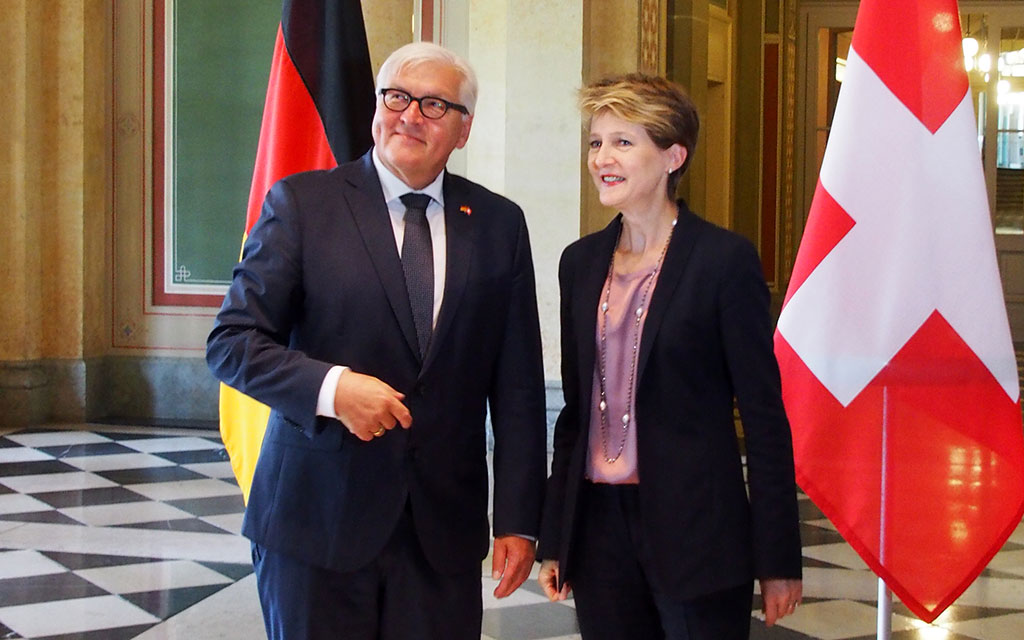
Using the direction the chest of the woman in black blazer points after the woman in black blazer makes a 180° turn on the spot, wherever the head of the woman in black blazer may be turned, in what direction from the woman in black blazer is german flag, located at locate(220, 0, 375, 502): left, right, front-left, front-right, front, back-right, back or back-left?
left

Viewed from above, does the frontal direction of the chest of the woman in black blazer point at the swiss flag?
no

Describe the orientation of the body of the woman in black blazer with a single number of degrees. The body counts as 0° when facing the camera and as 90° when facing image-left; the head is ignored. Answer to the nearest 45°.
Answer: approximately 45°

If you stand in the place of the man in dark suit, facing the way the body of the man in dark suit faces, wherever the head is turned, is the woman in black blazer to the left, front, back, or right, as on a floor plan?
left

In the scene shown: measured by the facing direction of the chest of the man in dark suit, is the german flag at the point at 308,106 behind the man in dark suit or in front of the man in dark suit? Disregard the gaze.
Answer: behind

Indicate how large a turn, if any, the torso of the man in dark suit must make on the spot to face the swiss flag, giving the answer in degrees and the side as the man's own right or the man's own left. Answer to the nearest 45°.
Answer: approximately 135° to the man's own left

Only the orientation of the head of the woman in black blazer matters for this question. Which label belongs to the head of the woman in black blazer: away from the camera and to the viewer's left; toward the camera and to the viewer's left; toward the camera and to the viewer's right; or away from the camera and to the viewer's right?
toward the camera and to the viewer's left

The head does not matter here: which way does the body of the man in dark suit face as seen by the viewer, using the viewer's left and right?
facing the viewer

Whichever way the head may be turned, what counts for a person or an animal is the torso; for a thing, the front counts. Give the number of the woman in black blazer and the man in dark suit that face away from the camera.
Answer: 0
